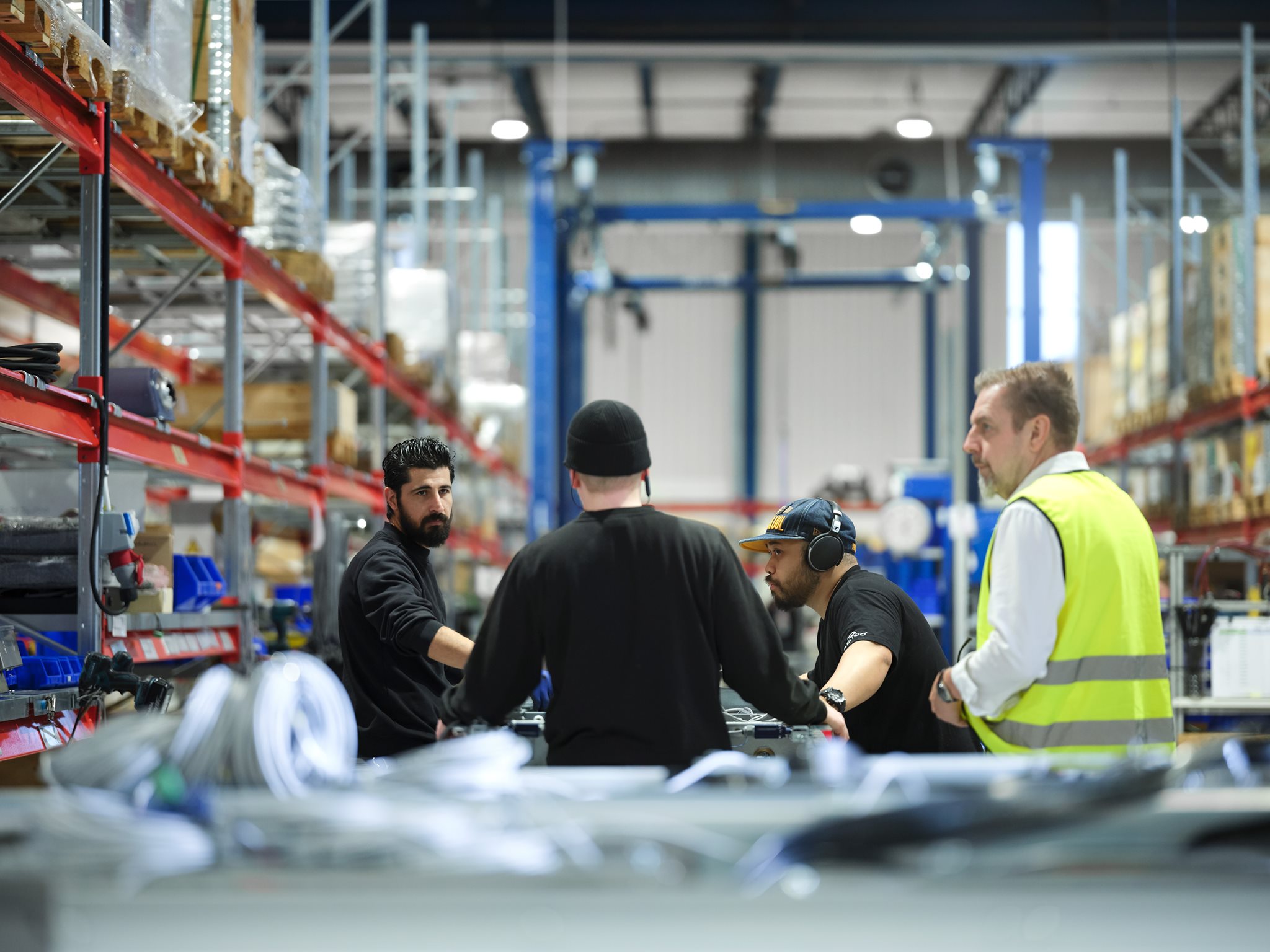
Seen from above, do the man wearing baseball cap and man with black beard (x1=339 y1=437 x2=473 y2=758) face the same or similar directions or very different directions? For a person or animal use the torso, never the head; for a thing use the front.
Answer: very different directions

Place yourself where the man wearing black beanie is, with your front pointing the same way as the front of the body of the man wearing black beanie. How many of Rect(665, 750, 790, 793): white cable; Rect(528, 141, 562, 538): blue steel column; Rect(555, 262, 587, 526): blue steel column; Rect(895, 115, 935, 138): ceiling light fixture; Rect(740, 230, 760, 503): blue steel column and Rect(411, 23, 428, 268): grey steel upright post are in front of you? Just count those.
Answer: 5

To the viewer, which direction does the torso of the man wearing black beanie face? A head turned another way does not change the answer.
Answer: away from the camera

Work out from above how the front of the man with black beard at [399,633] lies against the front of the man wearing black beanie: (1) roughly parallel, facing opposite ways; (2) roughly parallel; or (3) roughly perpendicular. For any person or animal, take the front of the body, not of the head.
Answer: roughly perpendicular

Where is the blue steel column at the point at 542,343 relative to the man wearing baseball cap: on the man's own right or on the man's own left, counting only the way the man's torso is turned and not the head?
on the man's own right

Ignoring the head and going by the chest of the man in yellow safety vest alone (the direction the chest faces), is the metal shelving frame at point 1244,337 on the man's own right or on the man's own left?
on the man's own right

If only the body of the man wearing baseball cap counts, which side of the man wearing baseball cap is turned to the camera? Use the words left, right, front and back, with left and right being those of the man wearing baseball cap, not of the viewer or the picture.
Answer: left

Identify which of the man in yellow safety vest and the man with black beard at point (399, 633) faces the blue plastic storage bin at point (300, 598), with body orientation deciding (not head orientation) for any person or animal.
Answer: the man in yellow safety vest

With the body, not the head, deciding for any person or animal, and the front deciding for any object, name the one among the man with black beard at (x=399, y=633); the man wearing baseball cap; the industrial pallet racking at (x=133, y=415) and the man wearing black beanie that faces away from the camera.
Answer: the man wearing black beanie

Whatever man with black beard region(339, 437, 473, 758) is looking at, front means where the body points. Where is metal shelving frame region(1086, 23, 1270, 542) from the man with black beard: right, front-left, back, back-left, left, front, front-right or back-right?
front-left

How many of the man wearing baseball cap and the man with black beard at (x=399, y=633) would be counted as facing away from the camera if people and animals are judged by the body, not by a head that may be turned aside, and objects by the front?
0

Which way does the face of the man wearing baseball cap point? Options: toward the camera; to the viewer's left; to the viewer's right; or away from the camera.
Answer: to the viewer's left

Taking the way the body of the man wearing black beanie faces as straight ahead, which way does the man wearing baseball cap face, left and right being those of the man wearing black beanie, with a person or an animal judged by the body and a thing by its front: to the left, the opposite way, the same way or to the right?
to the left

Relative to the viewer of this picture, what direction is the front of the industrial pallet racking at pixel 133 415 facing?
facing to the right of the viewer

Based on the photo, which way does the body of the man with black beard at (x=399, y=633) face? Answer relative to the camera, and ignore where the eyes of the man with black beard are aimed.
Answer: to the viewer's right

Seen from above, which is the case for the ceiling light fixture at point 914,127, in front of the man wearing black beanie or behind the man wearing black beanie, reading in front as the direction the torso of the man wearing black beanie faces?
in front
